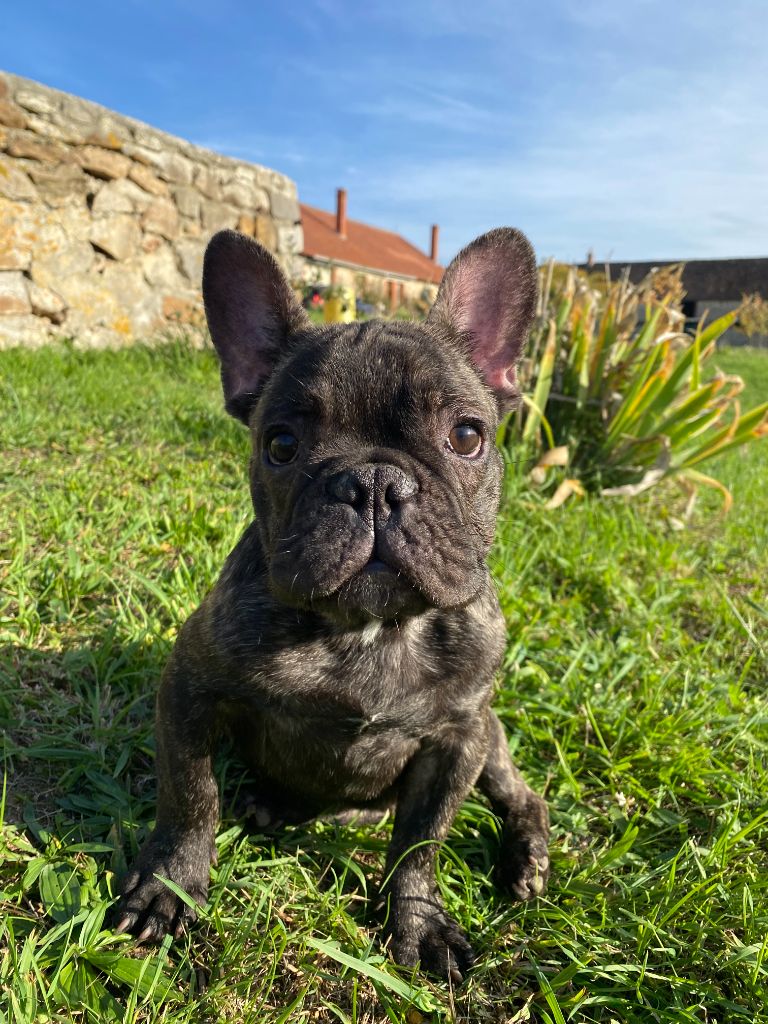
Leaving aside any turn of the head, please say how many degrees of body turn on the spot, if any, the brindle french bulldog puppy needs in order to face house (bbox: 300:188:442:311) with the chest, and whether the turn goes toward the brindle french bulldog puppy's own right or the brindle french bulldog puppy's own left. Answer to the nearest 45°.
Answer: approximately 180°

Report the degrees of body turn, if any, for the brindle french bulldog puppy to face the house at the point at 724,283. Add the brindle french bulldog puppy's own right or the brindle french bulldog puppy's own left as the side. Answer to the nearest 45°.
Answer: approximately 135° to the brindle french bulldog puppy's own left

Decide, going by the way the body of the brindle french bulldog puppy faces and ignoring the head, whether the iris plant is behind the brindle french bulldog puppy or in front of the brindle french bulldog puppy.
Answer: behind

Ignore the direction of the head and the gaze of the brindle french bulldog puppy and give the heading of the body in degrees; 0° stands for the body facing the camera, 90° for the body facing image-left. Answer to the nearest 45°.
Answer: approximately 0°
